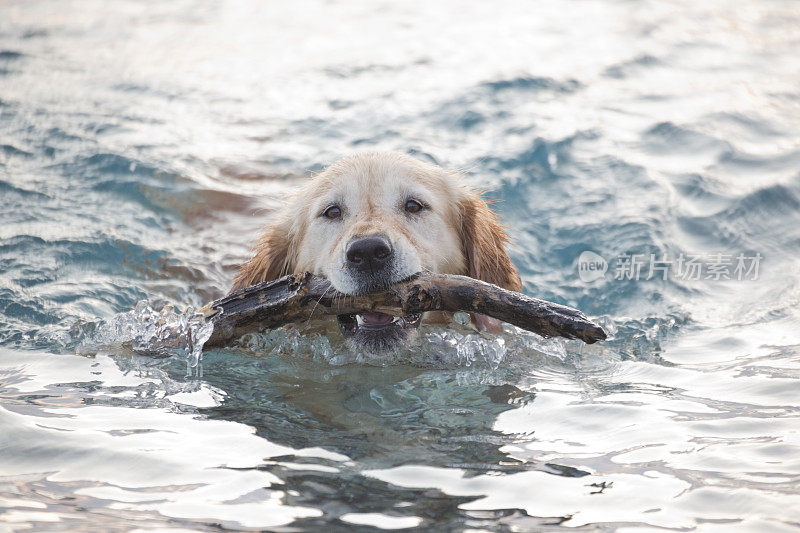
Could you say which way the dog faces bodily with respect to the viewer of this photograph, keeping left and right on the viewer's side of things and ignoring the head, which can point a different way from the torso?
facing the viewer
